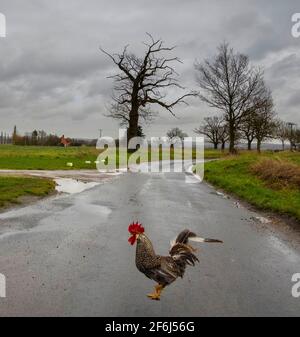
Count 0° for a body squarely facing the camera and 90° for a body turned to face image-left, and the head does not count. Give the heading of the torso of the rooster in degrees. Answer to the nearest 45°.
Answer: approximately 90°
